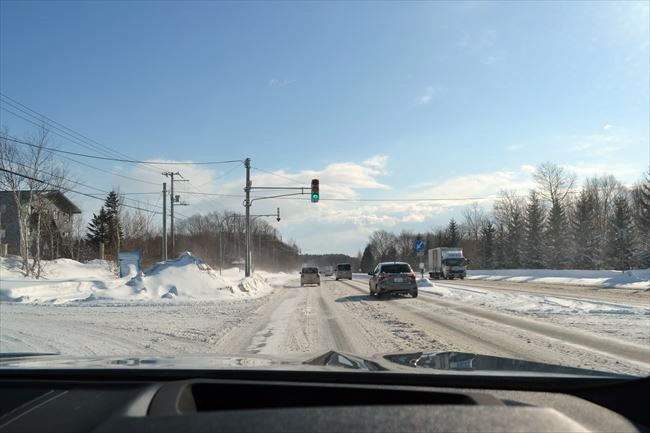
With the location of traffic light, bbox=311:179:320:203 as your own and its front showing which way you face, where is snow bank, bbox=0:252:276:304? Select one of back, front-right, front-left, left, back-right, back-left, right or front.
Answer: right

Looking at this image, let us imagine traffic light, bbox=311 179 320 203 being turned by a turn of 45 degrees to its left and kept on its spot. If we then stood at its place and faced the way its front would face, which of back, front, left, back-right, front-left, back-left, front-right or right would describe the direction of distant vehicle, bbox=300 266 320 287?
back-left

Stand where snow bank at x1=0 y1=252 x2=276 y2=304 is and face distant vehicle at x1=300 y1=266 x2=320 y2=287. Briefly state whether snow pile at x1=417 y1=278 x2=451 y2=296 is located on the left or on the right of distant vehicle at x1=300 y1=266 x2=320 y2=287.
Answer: right

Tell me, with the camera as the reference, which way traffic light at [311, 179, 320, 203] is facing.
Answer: facing the viewer
